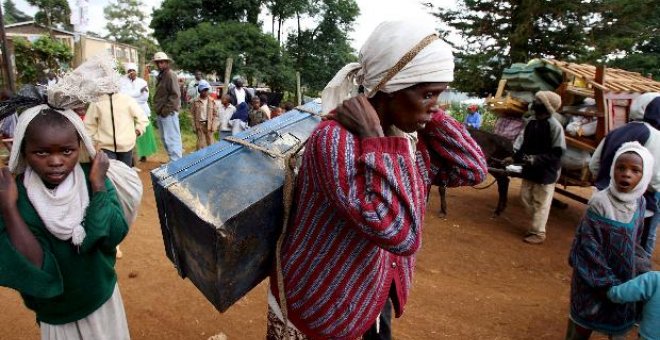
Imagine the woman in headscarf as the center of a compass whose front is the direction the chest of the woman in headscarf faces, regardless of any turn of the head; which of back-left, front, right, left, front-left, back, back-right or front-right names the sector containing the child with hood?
front-left

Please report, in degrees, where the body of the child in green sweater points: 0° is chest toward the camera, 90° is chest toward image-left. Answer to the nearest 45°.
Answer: approximately 0°

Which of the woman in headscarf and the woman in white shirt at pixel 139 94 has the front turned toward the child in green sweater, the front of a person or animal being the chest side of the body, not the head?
the woman in white shirt

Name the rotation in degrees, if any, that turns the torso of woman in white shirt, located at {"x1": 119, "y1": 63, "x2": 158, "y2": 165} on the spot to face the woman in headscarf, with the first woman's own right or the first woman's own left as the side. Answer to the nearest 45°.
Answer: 0° — they already face them

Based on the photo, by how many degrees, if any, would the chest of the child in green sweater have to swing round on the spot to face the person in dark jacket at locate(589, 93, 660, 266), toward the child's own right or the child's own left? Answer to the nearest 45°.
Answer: approximately 90° to the child's own left

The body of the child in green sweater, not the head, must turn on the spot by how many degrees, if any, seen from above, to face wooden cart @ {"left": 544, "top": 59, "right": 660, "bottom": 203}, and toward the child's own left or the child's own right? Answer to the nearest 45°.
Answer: approximately 90° to the child's own left

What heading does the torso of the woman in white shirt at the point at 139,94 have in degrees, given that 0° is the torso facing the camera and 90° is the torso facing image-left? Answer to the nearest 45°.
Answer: approximately 0°

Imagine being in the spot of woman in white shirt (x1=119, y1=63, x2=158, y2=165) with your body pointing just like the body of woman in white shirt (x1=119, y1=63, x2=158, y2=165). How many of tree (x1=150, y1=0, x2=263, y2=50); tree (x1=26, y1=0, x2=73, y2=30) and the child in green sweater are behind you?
2

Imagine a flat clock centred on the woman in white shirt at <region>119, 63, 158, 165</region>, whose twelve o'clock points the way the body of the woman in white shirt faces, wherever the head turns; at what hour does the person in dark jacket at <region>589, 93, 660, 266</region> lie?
The person in dark jacket is roughly at 11 o'clock from the woman in white shirt.

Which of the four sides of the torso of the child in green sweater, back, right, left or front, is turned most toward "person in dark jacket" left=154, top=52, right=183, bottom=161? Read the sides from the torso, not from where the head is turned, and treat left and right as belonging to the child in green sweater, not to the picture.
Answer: back

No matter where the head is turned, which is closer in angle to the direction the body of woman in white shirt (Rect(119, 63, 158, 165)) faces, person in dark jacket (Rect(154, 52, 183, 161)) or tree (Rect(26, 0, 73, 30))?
the person in dark jacket

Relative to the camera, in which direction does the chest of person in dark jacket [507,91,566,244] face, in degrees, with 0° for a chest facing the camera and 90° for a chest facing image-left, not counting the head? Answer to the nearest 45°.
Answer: approximately 45°
